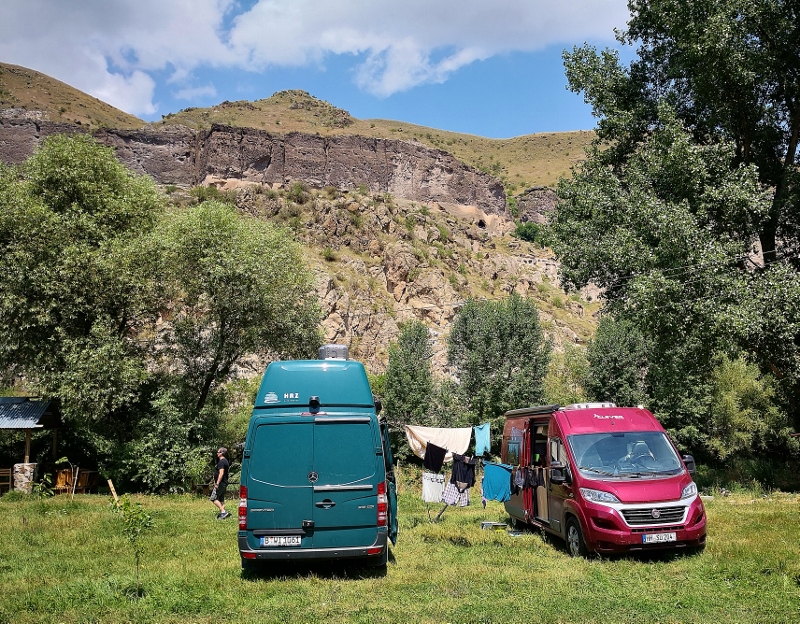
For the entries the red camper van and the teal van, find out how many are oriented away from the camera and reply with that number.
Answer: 1

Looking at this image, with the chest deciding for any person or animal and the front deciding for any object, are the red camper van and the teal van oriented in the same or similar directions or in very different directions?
very different directions

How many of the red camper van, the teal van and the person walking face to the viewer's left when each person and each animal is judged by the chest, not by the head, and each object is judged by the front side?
1

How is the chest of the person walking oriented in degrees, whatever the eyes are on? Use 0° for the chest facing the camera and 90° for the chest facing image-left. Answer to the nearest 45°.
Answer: approximately 90°

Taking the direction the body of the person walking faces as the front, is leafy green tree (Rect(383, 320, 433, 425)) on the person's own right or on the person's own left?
on the person's own right

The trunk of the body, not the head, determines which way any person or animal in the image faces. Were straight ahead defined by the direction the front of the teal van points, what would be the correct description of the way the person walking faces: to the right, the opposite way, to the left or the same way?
to the left

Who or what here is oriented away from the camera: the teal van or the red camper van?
the teal van

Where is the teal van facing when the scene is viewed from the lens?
facing away from the viewer

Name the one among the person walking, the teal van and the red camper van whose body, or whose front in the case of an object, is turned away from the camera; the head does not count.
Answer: the teal van

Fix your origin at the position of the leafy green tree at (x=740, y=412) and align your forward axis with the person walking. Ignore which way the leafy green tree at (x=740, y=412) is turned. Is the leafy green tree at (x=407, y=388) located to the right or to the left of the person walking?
right

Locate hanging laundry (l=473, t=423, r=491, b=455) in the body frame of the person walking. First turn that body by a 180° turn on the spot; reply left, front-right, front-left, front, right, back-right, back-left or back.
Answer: front-left

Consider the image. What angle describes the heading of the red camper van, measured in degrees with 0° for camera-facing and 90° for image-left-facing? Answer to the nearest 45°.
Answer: approximately 315°

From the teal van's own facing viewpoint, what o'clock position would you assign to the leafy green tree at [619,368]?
The leafy green tree is roughly at 1 o'clock from the teal van.
